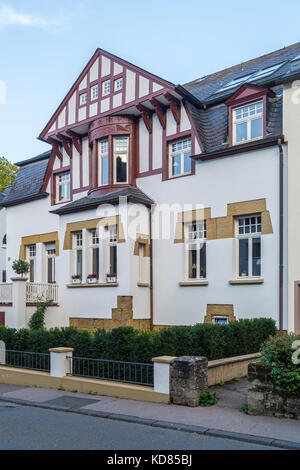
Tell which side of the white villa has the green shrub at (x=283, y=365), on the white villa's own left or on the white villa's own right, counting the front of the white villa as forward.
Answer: on the white villa's own left

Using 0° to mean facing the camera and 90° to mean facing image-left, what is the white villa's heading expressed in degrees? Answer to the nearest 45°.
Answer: approximately 45°

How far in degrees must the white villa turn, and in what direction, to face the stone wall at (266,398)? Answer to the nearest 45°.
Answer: approximately 45° to its left

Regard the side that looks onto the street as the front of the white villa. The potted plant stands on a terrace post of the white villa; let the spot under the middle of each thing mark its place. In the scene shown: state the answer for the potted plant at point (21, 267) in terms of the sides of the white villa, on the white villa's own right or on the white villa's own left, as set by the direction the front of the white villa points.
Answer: on the white villa's own right

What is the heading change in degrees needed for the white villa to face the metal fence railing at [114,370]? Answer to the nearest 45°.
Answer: approximately 45° to its left
